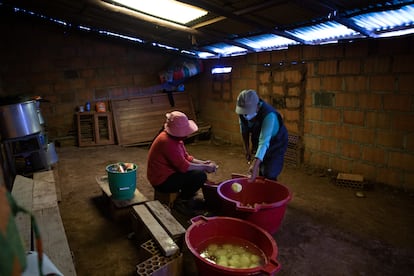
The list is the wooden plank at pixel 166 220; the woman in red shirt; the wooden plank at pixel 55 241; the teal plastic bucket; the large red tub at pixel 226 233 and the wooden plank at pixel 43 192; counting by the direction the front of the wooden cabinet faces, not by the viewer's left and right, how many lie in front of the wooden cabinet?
6

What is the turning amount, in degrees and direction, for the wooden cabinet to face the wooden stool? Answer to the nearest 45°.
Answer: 0° — it already faces it

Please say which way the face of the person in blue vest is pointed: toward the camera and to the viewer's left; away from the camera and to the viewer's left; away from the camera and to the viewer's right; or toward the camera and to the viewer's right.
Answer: toward the camera and to the viewer's left

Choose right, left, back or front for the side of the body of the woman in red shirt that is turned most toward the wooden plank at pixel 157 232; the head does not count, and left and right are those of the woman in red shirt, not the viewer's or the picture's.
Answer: right

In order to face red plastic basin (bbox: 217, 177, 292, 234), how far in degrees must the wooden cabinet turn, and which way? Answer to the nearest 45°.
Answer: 0° — it already faces it

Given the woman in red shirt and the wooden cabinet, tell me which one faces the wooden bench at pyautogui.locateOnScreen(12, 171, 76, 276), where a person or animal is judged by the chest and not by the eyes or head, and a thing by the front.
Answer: the wooden cabinet

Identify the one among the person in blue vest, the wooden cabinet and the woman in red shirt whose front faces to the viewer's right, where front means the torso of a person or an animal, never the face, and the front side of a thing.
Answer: the woman in red shirt

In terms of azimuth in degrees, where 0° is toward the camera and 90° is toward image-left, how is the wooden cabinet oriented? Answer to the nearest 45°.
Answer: approximately 0°

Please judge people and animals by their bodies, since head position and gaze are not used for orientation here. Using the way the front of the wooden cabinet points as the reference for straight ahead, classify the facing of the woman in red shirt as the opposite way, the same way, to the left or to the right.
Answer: to the left

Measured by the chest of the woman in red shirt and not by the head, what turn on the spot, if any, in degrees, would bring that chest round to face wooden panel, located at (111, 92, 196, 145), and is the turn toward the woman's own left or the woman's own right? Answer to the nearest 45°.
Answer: approximately 90° to the woman's own left

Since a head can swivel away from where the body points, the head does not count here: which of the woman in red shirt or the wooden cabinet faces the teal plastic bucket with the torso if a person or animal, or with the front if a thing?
the wooden cabinet

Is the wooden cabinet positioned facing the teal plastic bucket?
yes

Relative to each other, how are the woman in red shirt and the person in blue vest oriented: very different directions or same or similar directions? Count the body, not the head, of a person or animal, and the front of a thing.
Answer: very different directions

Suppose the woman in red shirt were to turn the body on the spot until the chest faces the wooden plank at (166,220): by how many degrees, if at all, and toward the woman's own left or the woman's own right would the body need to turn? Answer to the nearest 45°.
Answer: approximately 90° to the woman's own right

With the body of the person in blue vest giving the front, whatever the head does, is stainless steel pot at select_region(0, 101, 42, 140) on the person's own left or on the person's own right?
on the person's own right

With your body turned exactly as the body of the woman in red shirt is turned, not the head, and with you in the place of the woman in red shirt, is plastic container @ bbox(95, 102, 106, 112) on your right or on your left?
on your left

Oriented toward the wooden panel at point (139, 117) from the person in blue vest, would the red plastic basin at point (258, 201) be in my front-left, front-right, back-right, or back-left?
back-left

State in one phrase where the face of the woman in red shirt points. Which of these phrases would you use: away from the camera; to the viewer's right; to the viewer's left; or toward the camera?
to the viewer's right

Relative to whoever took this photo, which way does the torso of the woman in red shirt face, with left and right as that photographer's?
facing to the right of the viewer

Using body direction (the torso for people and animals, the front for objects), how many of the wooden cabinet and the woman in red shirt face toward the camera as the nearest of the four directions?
1
